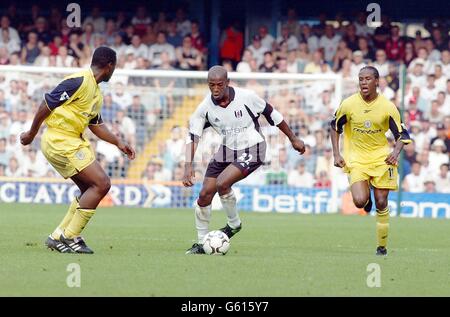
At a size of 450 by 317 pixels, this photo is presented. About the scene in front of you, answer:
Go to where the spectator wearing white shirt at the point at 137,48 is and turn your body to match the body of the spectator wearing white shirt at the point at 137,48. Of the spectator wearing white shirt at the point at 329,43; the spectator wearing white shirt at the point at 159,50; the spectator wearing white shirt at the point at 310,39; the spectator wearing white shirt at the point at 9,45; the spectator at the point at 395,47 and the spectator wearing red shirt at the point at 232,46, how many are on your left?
5

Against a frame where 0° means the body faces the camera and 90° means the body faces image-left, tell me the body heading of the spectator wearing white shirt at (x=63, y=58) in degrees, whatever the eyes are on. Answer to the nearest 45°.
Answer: approximately 0°

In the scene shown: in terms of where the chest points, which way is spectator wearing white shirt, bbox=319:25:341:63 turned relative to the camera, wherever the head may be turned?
toward the camera

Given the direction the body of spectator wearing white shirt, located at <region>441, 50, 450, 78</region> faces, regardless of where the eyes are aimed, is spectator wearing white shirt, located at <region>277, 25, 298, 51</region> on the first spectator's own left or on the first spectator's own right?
on the first spectator's own right

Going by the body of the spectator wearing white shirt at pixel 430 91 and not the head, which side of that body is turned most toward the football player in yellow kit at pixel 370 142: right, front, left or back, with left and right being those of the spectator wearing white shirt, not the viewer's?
front

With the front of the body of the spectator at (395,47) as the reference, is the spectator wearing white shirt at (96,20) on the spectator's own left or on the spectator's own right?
on the spectator's own right

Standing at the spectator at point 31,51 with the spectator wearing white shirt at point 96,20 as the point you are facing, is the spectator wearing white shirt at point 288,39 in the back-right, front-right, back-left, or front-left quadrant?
front-right

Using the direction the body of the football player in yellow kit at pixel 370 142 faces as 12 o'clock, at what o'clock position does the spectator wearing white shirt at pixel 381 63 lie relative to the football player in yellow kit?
The spectator wearing white shirt is roughly at 6 o'clock from the football player in yellow kit.

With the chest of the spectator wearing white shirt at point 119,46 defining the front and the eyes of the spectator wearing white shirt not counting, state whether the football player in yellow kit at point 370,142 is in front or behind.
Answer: in front

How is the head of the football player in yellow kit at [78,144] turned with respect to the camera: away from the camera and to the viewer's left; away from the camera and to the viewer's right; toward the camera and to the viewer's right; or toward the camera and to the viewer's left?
away from the camera and to the viewer's right

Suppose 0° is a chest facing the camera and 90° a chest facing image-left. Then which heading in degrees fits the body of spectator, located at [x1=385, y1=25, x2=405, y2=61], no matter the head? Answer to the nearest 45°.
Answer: approximately 0°

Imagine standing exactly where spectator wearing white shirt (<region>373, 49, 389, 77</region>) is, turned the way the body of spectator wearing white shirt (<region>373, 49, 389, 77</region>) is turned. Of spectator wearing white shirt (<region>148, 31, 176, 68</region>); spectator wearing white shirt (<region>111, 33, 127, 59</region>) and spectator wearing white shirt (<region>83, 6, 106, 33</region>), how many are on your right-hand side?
3

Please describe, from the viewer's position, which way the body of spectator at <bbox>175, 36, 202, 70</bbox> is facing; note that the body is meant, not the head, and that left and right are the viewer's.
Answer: facing the viewer

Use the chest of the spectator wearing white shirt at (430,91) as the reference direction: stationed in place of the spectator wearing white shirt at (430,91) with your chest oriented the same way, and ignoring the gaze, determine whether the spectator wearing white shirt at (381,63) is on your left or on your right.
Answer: on your right
